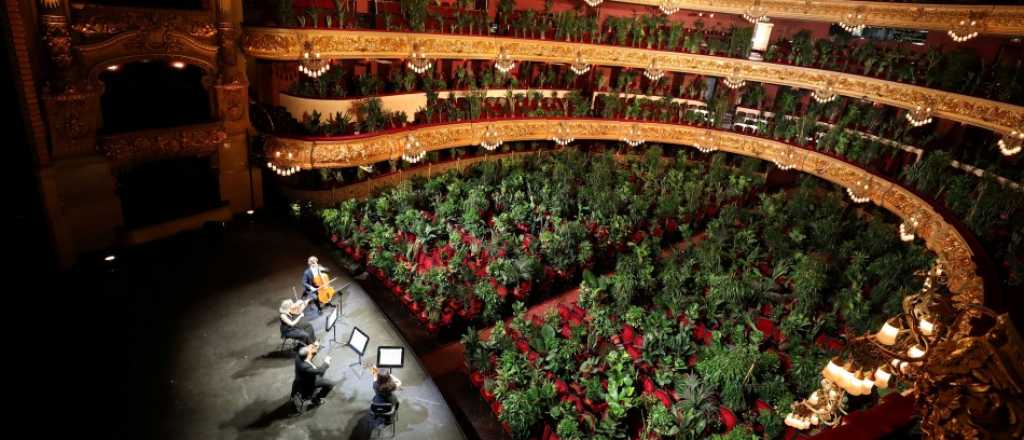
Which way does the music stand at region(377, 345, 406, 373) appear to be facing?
toward the camera

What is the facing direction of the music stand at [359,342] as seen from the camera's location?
facing the viewer and to the left of the viewer

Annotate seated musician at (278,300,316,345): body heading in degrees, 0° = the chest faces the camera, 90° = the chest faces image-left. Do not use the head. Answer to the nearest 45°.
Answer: approximately 270°

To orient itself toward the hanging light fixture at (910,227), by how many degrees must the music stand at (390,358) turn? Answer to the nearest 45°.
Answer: approximately 90° to its left

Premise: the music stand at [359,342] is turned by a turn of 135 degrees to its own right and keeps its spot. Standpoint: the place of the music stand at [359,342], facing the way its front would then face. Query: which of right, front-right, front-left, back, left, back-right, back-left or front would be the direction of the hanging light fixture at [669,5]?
front-right

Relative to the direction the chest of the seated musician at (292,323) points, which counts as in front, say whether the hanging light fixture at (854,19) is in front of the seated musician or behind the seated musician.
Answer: in front

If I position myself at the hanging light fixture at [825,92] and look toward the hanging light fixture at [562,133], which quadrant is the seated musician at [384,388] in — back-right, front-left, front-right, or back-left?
front-left

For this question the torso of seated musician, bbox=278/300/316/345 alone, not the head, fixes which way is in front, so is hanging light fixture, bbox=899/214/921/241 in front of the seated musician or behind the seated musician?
in front

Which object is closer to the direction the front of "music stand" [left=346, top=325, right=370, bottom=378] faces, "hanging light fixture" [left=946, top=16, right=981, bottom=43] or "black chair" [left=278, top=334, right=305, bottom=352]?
the black chair

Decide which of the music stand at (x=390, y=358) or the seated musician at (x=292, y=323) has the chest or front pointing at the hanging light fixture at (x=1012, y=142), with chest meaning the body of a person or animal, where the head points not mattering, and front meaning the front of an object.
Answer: the seated musician

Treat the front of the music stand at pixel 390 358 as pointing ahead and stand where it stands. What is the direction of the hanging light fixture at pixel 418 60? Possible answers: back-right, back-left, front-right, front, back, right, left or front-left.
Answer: back

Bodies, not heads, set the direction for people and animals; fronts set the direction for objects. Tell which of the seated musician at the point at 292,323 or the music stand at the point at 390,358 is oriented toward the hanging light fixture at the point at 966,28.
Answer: the seated musician

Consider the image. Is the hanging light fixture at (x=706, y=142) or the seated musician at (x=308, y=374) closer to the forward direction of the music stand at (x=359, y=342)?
the seated musician
